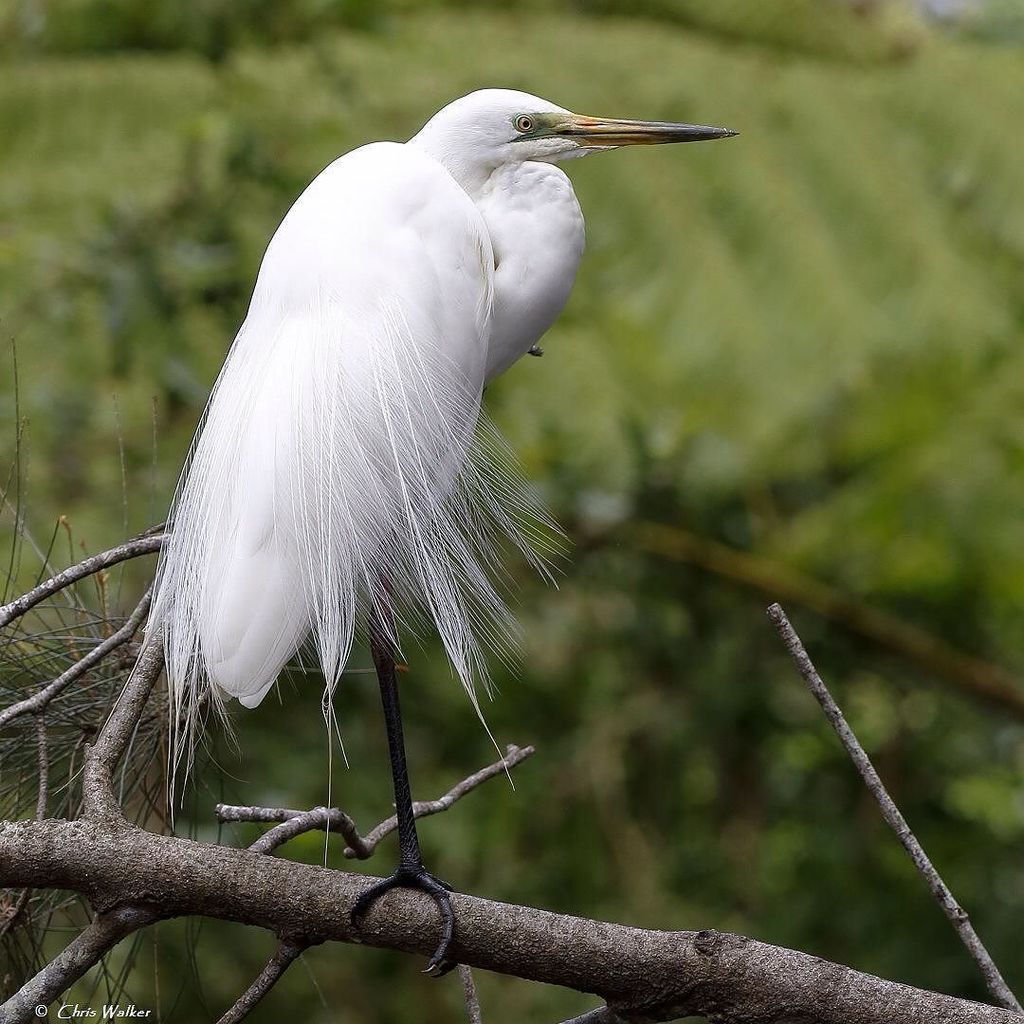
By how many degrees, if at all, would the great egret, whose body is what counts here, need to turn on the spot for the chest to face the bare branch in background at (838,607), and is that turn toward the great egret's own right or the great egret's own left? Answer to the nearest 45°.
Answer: approximately 45° to the great egret's own left

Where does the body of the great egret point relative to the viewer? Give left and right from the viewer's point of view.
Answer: facing to the right of the viewer
